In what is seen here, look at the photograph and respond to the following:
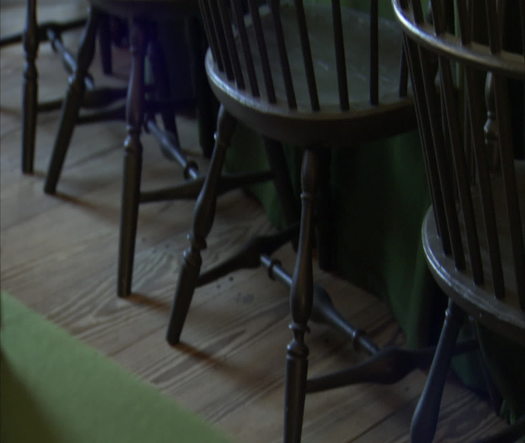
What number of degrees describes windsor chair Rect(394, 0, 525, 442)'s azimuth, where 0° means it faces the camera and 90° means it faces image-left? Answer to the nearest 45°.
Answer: approximately 225°

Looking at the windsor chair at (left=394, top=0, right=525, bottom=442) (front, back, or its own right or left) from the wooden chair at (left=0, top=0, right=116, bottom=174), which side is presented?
left

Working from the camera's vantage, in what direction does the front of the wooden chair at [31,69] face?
facing away from the viewer and to the right of the viewer

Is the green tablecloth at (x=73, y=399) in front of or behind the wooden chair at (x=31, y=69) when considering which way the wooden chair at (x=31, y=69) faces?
behind

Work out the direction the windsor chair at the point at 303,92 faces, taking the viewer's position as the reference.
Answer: facing away from the viewer and to the right of the viewer

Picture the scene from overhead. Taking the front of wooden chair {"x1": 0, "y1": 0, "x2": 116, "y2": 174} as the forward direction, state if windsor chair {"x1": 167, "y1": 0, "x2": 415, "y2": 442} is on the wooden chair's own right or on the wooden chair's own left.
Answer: on the wooden chair's own right

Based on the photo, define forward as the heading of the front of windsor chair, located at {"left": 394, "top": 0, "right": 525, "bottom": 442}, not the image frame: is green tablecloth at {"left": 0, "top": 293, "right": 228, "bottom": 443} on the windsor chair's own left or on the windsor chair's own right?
on the windsor chair's own left

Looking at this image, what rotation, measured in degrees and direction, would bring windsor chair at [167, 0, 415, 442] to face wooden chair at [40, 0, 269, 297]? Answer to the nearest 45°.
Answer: approximately 90° to its left

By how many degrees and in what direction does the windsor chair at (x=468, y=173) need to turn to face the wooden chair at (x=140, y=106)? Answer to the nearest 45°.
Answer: approximately 90° to its left
